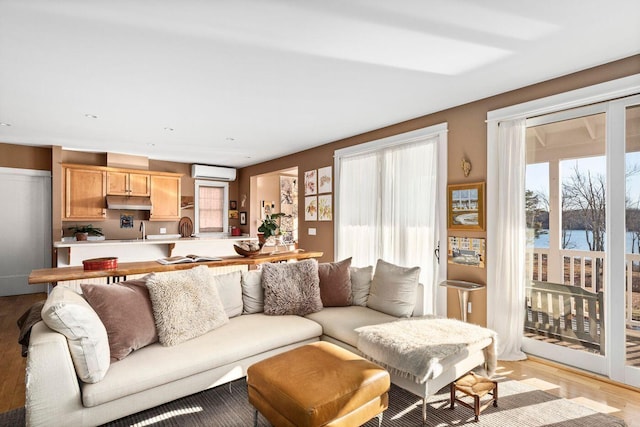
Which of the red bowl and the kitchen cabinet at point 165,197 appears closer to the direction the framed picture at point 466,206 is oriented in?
the red bowl

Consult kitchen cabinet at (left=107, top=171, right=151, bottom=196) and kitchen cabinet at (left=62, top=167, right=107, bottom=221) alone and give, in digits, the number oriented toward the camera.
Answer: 2

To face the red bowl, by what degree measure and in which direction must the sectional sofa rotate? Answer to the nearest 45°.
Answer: approximately 180°

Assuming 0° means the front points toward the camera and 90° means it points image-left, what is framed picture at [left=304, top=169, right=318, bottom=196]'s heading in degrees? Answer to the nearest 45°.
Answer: approximately 45°

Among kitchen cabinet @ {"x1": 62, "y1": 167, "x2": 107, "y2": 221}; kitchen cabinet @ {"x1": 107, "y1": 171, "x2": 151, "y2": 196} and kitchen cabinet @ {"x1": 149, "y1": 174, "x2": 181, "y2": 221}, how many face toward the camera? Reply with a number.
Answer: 3

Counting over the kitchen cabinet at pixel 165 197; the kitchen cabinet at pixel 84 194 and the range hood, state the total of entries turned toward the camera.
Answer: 3

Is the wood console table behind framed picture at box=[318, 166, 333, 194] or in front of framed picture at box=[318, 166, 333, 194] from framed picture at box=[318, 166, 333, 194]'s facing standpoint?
in front

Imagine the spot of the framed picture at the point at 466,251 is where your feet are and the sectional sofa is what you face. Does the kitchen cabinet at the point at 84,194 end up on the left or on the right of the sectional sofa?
right

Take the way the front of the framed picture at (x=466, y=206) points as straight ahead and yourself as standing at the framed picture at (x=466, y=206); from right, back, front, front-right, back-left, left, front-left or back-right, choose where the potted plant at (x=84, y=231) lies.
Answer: front-right

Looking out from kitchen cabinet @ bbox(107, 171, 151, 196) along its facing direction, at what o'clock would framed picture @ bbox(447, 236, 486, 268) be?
The framed picture is roughly at 11 o'clock from the kitchen cabinet.

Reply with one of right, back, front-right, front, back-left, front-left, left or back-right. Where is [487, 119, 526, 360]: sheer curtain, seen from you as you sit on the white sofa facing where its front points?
front-left

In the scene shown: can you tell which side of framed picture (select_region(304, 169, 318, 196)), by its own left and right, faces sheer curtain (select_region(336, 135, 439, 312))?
left

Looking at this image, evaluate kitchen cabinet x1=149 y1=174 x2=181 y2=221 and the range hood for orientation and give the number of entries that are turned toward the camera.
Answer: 2

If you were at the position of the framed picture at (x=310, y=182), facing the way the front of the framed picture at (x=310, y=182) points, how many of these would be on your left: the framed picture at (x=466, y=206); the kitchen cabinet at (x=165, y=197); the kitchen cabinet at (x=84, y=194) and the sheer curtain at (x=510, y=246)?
2
